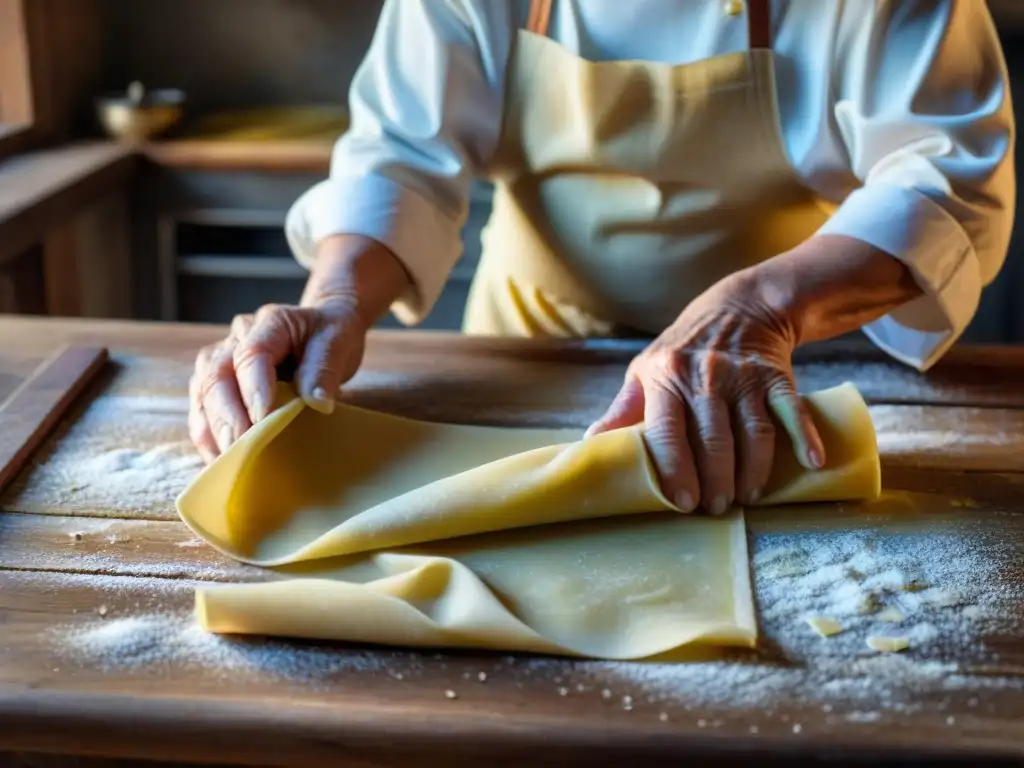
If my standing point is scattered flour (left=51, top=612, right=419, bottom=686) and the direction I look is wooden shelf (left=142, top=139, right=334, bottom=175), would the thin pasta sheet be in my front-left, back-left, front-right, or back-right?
front-right

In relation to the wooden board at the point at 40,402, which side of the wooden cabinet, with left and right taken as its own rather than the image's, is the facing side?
front

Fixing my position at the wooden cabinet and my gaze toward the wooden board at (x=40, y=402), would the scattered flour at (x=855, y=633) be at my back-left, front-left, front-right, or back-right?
front-left

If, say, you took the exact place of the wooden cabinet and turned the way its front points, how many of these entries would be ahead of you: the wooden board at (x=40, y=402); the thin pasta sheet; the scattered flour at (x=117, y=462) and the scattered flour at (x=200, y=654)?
4

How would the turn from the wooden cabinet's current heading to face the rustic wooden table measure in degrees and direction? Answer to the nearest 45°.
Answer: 0° — it already faces it

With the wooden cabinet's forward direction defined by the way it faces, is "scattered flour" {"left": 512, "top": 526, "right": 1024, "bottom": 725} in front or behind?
in front

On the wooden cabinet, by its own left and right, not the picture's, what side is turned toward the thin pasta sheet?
front

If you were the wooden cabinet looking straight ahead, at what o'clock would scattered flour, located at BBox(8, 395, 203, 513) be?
The scattered flour is roughly at 12 o'clock from the wooden cabinet.

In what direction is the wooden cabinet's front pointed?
toward the camera

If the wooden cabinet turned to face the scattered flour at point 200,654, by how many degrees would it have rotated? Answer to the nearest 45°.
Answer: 0° — it already faces it
